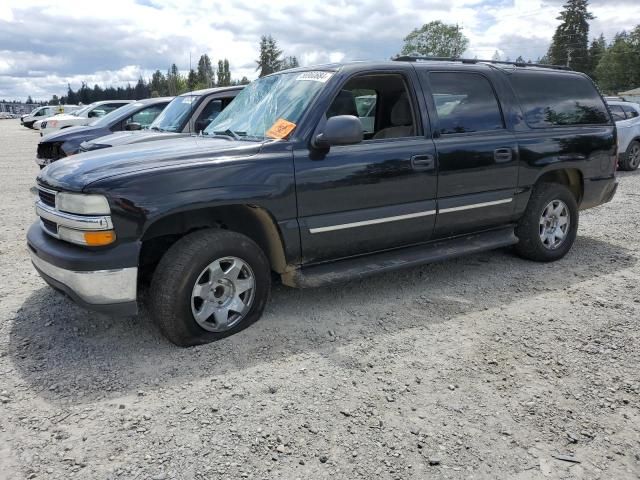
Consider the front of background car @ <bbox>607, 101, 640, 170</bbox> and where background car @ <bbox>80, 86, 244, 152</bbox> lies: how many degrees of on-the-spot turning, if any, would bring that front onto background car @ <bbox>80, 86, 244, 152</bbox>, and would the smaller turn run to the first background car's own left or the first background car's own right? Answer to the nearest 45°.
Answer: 0° — it already faces it

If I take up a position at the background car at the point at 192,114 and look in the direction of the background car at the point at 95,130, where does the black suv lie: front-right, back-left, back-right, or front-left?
back-left

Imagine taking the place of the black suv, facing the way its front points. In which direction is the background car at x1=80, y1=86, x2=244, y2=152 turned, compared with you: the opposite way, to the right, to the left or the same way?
the same way

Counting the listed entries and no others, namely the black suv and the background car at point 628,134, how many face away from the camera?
0

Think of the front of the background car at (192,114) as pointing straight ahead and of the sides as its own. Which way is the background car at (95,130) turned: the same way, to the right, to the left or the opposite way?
the same way

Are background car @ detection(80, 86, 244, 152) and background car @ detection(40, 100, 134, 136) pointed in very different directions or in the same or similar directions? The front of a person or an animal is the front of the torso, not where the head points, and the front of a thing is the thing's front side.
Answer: same or similar directions

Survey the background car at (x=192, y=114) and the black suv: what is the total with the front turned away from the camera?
0

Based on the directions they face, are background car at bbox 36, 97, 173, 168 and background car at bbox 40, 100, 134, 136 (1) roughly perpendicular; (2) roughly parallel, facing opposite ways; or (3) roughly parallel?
roughly parallel

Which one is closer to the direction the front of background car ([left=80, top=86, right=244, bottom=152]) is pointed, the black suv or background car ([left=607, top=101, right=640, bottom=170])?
the black suv

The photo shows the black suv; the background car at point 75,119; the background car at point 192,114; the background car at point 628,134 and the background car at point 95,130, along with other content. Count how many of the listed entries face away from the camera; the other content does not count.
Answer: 0

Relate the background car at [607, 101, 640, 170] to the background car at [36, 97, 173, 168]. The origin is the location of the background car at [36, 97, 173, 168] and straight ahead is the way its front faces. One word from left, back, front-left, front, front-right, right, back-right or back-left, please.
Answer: back-left

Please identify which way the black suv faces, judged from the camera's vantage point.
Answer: facing the viewer and to the left of the viewer
